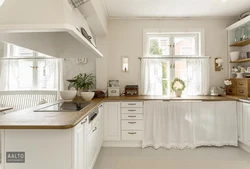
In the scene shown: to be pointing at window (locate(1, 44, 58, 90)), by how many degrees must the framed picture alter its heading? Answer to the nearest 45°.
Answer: approximately 90° to its right

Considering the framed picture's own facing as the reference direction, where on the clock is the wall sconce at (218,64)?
The wall sconce is roughly at 9 o'clock from the framed picture.

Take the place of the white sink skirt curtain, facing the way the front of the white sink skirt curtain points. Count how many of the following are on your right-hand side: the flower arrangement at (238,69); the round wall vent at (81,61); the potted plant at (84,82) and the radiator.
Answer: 3

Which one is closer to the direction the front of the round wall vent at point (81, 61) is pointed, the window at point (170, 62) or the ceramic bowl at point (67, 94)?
the ceramic bowl

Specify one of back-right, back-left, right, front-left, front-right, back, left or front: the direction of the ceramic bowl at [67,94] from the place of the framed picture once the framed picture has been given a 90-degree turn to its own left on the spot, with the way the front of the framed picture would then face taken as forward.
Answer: back-right

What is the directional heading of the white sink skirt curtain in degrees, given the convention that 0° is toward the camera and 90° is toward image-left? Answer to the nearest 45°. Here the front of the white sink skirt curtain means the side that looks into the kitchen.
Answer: approximately 0°

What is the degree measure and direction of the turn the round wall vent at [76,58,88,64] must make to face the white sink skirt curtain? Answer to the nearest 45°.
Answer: approximately 45° to its left
